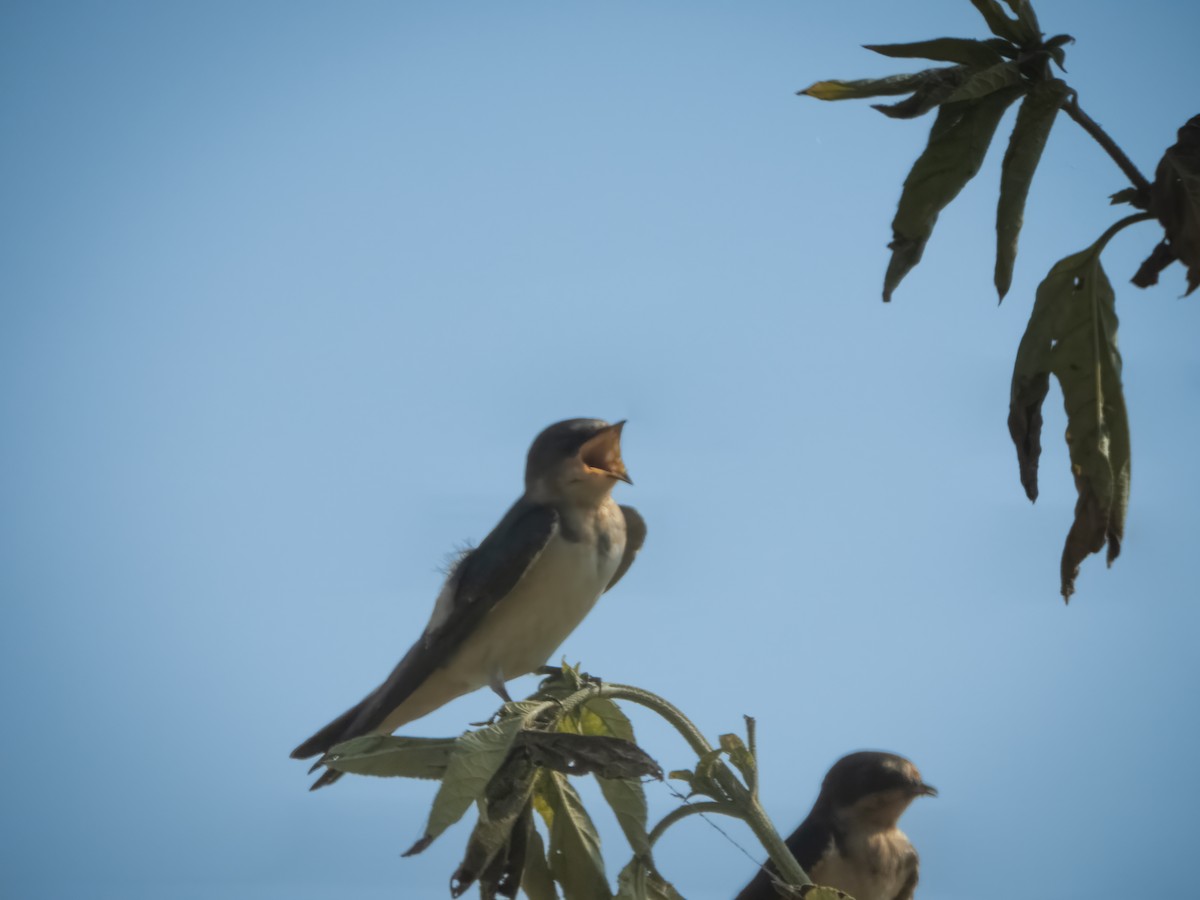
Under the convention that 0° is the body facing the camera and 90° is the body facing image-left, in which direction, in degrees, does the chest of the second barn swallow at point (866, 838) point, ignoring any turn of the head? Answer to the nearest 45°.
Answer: approximately 315°

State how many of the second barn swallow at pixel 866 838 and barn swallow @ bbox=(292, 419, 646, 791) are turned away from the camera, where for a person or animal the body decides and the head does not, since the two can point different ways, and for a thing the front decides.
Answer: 0

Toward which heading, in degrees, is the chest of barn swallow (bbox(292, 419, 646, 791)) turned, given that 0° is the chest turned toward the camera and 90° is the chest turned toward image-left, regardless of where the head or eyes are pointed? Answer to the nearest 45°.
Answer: approximately 315°

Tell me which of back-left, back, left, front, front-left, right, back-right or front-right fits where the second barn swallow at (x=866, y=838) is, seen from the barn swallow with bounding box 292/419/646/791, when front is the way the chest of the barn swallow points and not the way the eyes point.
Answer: left

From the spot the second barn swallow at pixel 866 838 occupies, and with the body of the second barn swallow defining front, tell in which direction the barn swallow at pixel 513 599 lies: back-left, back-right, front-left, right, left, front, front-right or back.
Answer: right
